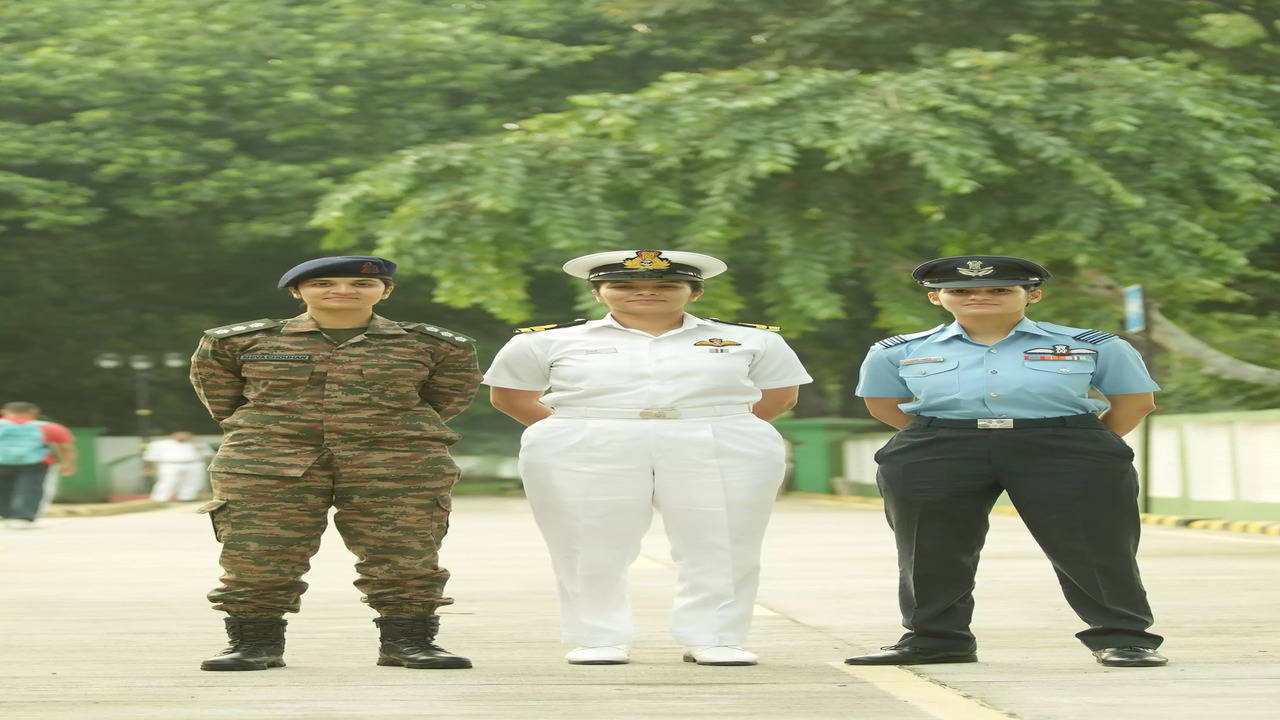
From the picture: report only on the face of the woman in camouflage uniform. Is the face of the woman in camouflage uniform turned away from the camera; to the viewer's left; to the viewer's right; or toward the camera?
toward the camera

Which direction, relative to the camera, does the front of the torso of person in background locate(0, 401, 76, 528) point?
away from the camera

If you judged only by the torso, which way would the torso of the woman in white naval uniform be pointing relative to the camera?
toward the camera

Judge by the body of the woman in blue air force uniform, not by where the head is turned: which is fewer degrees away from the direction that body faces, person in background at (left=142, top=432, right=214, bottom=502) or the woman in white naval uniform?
the woman in white naval uniform

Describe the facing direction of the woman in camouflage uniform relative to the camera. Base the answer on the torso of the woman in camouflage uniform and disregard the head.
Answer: toward the camera

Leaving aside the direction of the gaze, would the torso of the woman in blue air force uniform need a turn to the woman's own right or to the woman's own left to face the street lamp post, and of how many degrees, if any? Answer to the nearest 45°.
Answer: approximately 135° to the woman's own right

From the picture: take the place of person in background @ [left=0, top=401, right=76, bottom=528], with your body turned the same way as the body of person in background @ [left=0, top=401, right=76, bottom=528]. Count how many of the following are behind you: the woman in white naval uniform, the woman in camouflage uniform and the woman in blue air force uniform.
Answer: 3

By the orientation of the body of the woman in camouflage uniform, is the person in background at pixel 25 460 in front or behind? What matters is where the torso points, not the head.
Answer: behind

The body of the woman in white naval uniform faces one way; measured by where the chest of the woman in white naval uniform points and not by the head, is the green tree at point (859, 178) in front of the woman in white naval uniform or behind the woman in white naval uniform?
behind

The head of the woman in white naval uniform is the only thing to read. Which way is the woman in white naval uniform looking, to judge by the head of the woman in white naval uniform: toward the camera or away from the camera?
toward the camera

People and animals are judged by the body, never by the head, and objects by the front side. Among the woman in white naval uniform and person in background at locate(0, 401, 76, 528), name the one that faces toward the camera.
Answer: the woman in white naval uniform

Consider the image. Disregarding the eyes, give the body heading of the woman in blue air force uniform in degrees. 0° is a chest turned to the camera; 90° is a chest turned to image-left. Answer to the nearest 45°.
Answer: approximately 0°

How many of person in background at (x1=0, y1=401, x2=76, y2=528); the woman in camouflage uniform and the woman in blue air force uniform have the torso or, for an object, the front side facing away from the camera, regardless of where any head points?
1

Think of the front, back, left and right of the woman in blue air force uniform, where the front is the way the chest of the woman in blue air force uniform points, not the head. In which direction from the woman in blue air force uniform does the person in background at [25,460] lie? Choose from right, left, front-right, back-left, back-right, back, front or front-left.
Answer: back-right

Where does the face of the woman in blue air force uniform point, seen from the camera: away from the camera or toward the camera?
toward the camera
